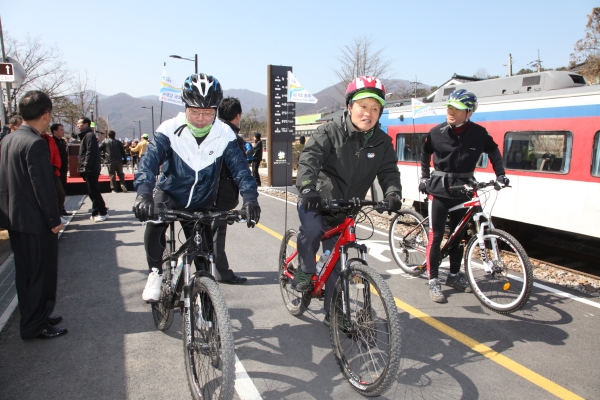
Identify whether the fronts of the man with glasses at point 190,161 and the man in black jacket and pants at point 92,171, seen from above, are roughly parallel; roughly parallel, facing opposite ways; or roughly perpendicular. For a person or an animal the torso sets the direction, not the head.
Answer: roughly perpendicular

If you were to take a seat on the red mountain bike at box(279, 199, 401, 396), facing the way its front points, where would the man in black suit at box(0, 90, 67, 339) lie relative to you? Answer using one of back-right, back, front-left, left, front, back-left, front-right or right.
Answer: back-right

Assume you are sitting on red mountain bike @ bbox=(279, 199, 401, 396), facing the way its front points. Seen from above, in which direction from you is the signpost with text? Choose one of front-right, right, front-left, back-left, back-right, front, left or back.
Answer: back-left

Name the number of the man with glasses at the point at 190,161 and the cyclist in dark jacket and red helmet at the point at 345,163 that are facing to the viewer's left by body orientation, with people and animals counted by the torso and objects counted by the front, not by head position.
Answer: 0

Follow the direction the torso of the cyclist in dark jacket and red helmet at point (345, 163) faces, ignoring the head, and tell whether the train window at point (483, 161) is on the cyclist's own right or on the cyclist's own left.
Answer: on the cyclist's own left

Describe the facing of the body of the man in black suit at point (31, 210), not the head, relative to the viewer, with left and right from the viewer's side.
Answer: facing away from the viewer and to the right of the viewer

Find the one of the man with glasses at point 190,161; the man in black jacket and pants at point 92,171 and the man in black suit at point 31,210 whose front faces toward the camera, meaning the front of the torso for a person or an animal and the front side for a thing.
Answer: the man with glasses

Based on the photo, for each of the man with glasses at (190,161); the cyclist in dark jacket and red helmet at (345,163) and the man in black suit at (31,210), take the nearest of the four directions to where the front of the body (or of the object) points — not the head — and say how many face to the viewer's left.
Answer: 0

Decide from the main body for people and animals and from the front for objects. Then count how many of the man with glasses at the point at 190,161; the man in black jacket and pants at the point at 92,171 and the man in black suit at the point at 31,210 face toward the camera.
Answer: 1

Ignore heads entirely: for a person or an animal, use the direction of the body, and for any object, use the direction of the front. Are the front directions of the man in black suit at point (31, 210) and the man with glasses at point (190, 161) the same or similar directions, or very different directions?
very different directions

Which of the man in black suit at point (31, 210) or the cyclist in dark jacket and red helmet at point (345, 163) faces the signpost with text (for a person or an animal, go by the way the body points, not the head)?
the man in black suit

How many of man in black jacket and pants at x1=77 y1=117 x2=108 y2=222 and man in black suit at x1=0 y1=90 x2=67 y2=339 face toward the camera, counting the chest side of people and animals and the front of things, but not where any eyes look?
0

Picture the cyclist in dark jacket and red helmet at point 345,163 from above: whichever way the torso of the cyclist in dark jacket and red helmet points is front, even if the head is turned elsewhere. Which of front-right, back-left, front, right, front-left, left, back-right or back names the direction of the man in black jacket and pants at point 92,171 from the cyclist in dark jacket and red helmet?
back

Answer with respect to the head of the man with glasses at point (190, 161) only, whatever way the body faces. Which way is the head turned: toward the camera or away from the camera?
toward the camera

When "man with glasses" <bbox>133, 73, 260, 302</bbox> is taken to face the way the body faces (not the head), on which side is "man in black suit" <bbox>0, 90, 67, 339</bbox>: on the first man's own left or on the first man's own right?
on the first man's own right

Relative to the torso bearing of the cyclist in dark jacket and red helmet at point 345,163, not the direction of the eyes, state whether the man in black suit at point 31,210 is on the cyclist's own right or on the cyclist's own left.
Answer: on the cyclist's own right

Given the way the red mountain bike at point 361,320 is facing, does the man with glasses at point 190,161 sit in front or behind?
behind

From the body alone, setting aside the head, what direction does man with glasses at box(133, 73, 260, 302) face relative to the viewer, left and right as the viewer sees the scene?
facing the viewer

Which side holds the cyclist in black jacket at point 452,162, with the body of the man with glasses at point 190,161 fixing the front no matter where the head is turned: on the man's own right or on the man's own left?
on the man's own left

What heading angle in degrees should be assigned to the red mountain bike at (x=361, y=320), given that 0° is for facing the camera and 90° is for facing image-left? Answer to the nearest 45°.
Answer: approximately 315°
